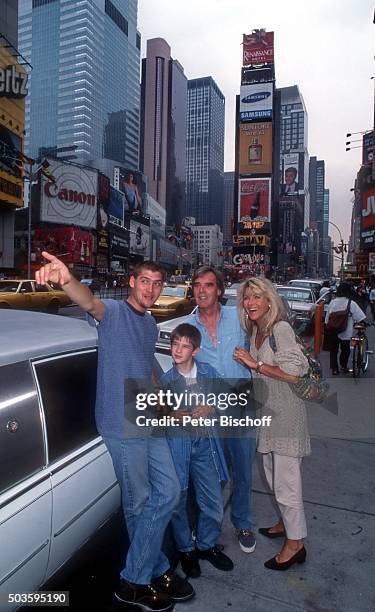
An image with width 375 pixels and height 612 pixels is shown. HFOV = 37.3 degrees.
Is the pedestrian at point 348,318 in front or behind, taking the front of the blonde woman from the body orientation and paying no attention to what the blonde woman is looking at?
behind

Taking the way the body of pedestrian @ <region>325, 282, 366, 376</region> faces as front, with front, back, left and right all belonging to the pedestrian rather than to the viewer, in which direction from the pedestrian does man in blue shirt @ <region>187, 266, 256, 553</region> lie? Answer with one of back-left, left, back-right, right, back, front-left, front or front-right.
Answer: back

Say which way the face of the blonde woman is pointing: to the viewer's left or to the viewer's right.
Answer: to the viewer's left

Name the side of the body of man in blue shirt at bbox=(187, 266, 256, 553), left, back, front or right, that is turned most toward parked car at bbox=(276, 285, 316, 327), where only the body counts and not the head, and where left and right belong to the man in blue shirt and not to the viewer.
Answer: back

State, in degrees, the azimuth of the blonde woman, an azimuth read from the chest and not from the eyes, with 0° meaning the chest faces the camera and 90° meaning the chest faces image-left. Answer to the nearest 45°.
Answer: approximately 45°

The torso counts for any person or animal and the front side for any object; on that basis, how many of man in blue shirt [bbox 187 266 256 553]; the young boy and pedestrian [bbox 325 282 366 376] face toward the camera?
2

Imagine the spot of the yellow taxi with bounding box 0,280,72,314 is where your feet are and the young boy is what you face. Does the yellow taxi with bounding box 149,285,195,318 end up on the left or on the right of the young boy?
left

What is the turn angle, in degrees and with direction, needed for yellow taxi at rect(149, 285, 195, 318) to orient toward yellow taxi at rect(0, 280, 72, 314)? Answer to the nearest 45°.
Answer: approximately 45° to its right

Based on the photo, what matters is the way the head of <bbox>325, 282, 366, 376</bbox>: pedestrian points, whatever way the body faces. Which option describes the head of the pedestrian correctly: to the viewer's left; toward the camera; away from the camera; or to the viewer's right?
away from the camera

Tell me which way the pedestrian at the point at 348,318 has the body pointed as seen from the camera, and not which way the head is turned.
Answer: away from the camera

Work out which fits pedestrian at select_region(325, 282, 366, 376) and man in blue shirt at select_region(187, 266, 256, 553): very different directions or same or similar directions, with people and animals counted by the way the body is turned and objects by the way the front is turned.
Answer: very different directions

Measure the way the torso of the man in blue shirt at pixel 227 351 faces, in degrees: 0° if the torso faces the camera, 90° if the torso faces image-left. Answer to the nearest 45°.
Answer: approximately 0°
